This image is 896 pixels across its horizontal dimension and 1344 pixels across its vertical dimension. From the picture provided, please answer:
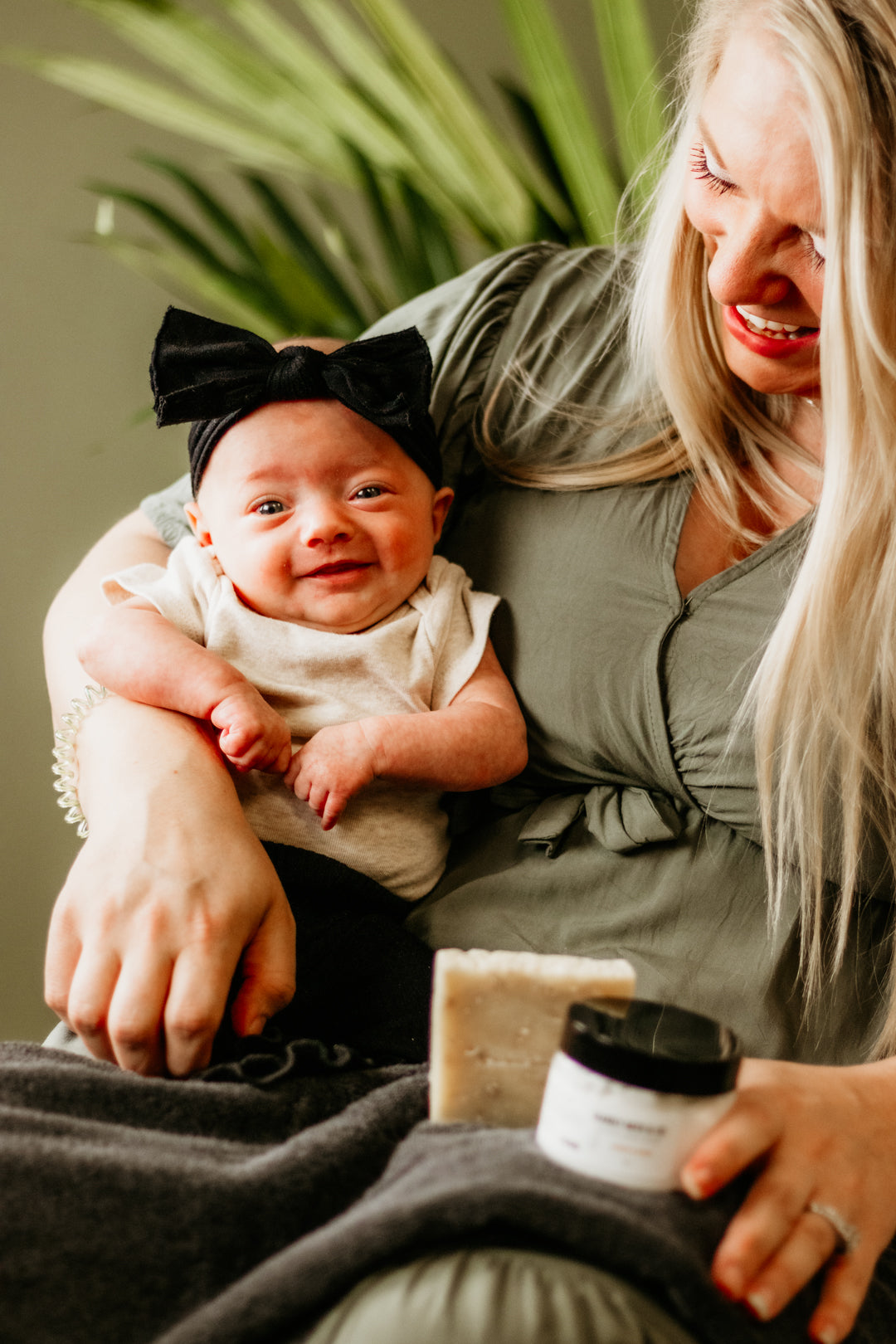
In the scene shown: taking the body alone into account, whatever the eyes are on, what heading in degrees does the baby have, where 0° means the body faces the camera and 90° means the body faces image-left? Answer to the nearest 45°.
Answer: approximately 0°

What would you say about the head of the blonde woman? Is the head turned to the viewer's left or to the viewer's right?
to the viewer's left

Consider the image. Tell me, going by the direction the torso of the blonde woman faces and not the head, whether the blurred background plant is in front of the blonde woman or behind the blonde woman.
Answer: behind

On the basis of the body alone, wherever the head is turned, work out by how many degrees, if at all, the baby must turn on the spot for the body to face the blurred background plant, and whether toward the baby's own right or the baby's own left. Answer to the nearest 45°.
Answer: approximately 180°
